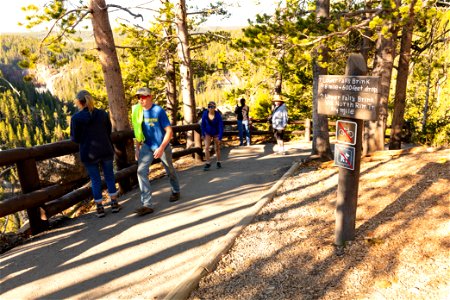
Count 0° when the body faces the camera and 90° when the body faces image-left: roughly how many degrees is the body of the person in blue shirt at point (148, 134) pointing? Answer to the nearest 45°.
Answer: approximately 45°

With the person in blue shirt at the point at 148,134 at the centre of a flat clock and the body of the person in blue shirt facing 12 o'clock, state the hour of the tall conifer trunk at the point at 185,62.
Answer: The tall conifer trunk is roughly at 5 o'clock from the person in blue shirt.

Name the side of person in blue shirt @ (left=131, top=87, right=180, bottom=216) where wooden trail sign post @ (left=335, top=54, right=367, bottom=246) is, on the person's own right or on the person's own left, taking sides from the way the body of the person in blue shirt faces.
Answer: on the person's own left

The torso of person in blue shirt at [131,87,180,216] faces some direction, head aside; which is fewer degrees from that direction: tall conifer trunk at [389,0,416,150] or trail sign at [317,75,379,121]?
the trail sign

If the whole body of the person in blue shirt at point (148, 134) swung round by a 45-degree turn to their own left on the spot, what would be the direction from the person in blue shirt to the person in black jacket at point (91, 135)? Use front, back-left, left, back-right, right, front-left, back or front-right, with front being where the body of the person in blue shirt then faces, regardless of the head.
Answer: right

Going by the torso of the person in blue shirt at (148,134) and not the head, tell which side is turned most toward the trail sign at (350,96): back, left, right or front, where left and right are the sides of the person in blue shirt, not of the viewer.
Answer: left

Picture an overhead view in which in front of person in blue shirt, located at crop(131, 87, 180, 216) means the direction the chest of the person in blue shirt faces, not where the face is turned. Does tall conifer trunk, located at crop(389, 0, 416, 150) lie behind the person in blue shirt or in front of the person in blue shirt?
behind

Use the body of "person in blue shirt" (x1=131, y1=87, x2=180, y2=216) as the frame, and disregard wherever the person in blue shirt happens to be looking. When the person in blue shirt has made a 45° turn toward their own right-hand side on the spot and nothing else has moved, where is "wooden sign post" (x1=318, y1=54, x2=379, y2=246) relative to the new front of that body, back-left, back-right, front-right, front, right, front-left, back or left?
back-left
